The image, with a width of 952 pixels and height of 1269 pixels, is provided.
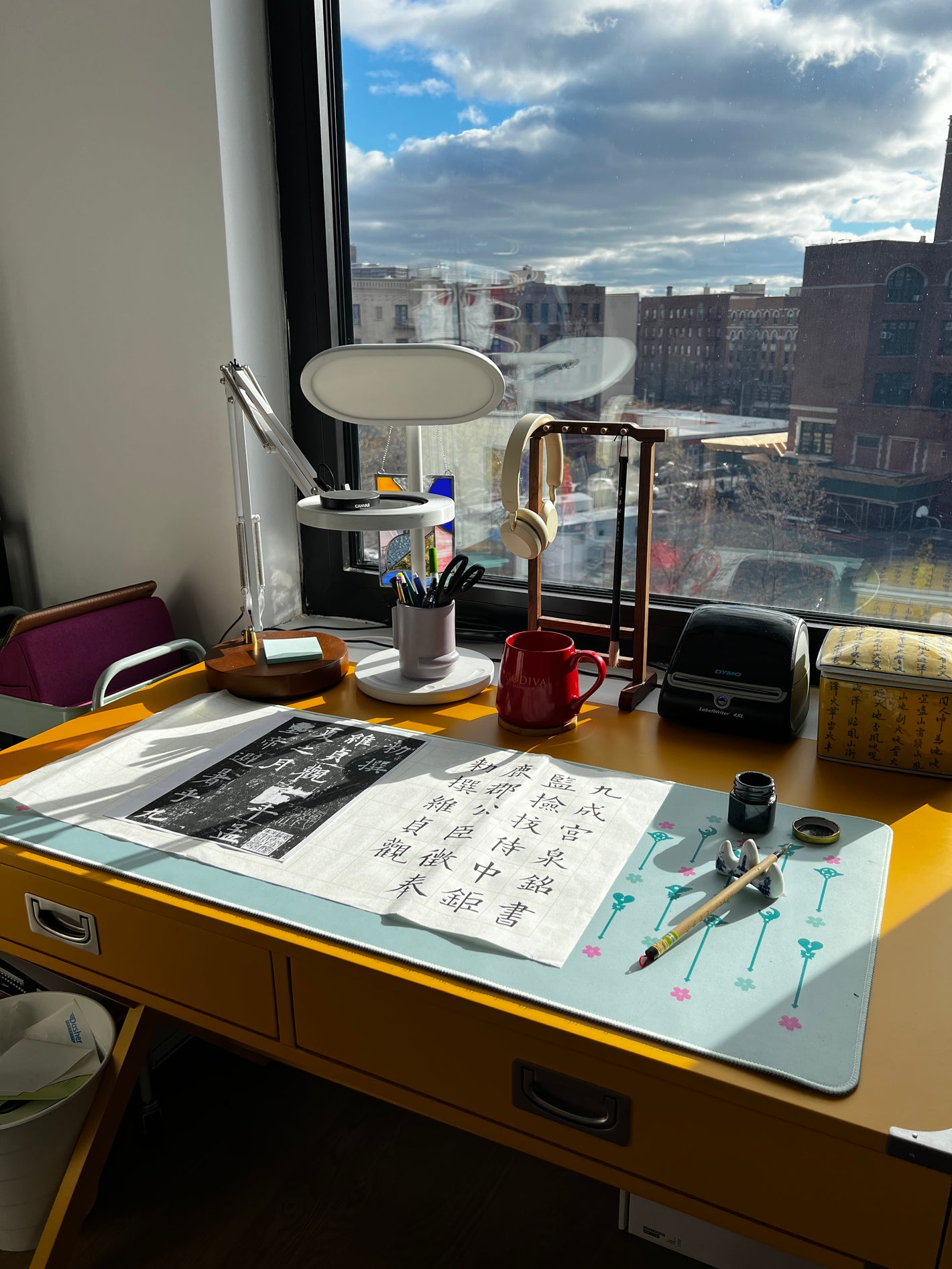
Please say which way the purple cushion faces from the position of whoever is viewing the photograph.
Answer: facing the viewer and to the right of the viewer

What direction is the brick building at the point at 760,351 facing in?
toward the camera

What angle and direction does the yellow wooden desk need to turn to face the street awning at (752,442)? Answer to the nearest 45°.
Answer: approximately 135° to its right

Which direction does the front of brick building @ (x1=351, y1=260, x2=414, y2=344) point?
toward the camera

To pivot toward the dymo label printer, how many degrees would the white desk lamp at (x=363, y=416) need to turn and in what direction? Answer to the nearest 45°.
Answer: approximately 45° to its left

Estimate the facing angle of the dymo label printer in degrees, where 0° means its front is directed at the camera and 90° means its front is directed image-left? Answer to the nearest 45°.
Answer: approximately 0°

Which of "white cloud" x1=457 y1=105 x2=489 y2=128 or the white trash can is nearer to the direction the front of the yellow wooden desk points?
the white trash can
